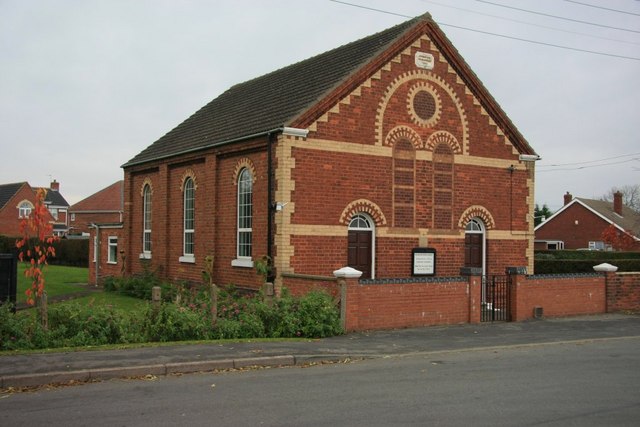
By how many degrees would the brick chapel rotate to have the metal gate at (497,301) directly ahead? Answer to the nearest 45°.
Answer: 0° — it already faces it

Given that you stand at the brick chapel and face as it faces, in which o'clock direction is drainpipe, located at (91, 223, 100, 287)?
The drainpipe is roughly at 6 o'clock from the brick chapel.

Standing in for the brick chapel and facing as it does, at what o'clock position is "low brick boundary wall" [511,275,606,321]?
The low brick boundary wall is roughly at 11 o'clock from the brick chapel.

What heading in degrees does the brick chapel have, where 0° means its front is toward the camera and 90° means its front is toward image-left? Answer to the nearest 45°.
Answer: approximately 315°
